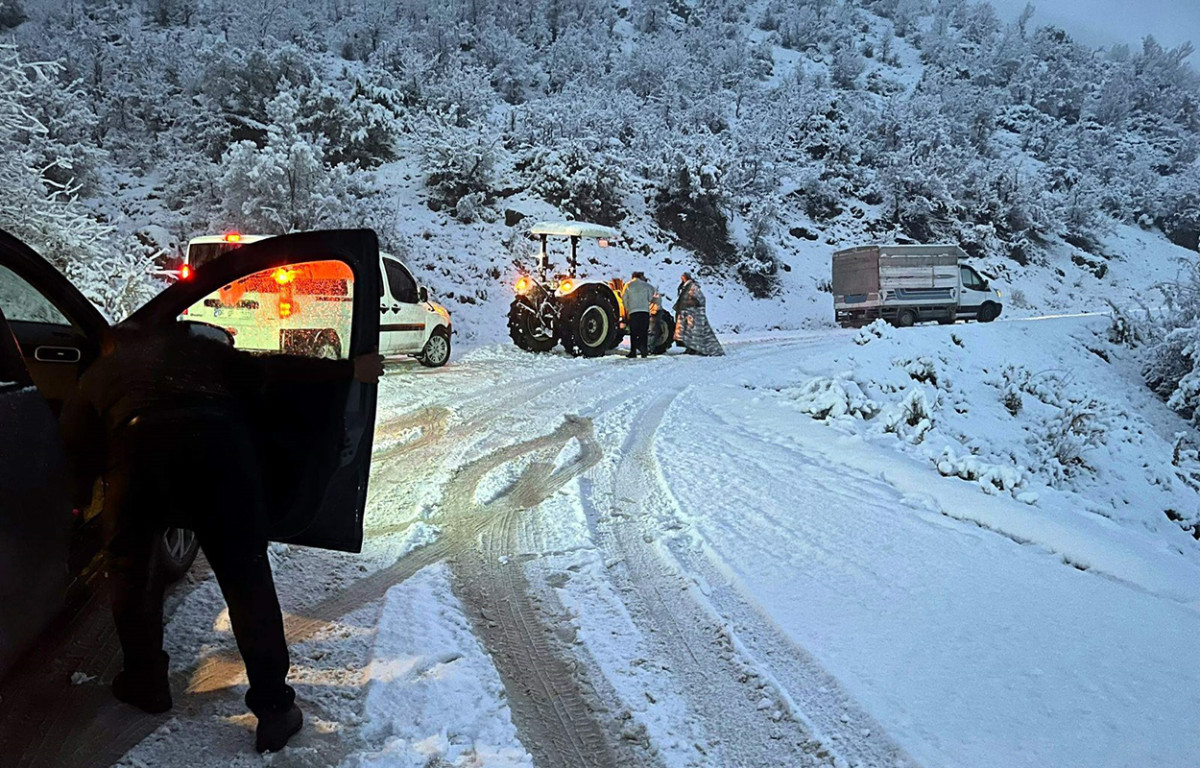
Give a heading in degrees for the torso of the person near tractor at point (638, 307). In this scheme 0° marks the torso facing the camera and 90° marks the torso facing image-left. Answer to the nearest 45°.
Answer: approximately 180°

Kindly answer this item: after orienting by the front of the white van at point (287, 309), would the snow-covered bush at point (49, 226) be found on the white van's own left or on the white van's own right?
on the white van's own left

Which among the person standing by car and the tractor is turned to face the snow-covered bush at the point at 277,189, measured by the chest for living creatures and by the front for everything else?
the person standing by car

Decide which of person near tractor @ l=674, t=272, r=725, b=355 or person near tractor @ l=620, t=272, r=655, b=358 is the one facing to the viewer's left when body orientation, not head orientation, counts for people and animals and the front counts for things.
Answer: person near tractor @ l=674, t=272, r=725, b=355

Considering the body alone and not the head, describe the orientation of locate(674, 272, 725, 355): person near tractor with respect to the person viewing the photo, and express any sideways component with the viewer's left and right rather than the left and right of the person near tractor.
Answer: facing to the left of the viewer

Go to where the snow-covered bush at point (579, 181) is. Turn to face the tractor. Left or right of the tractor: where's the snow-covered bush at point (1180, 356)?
left

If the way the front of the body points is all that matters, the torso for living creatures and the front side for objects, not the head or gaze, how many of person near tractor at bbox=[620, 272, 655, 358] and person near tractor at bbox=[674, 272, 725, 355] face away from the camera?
1

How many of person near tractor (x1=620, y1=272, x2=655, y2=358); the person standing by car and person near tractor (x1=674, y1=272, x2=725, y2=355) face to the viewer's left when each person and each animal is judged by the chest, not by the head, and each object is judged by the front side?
1

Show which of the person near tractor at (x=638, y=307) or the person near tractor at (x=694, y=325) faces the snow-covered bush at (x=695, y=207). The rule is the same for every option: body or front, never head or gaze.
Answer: the person near tractor at (x=638, y=307)
